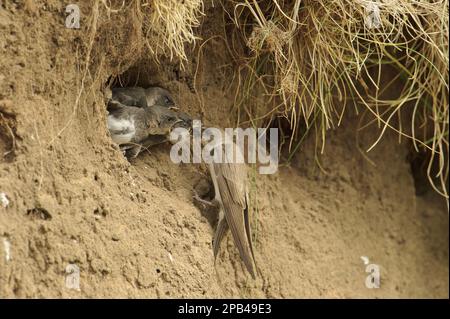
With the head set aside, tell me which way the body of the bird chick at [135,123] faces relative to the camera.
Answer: to the viewer's right
